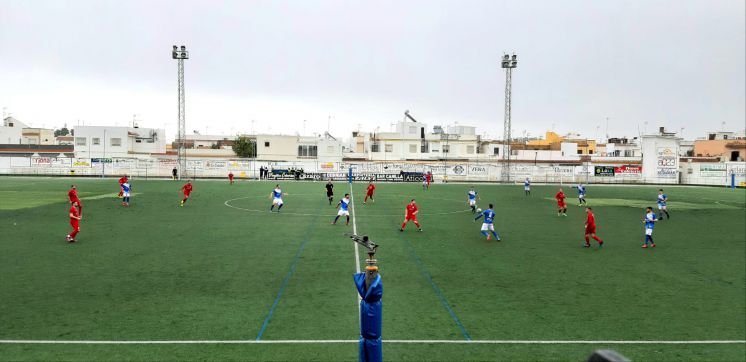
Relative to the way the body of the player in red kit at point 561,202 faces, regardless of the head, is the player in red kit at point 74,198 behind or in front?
in front

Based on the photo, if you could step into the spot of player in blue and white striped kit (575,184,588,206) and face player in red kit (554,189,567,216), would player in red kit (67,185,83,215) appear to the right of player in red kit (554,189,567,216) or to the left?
right

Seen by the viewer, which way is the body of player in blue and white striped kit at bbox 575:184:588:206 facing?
to the viewer's left

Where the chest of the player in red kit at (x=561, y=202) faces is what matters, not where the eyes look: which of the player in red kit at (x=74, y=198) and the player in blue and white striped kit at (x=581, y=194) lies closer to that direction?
the player in red kit

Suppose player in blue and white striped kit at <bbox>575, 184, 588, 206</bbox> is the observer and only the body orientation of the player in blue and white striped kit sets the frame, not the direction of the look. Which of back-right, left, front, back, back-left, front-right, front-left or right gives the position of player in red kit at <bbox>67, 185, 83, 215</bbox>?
front-left
